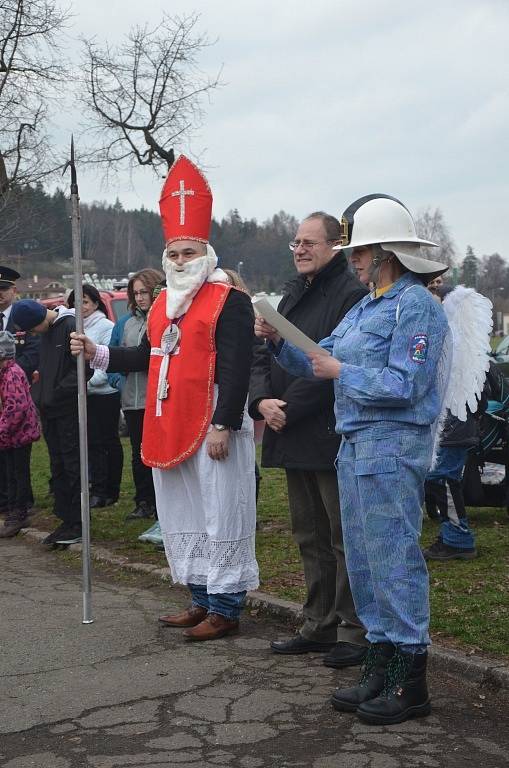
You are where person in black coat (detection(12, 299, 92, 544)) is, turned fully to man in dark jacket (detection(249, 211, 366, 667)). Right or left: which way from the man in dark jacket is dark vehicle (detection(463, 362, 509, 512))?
left

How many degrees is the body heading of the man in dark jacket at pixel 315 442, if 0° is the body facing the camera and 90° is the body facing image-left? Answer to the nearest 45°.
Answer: approximately 45°

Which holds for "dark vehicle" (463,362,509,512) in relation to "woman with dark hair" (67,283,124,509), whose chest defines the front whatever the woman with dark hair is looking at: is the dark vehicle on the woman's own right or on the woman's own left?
on the woman's own left

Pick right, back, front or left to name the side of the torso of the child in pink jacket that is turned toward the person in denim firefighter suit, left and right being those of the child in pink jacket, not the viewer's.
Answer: left

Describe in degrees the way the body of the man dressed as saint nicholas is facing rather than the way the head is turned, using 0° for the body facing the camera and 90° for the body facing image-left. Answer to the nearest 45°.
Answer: approximately 45°

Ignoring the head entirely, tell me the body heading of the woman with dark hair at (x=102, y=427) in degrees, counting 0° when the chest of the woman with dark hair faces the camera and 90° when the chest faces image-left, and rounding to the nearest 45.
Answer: approximately 45°

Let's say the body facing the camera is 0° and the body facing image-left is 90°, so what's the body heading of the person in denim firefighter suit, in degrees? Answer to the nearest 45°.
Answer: approximately 45°

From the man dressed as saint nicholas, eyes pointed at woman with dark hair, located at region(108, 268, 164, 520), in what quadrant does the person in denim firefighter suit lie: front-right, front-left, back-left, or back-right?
back-right
